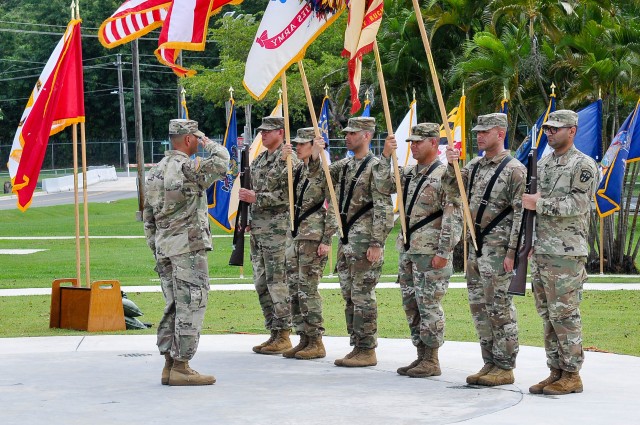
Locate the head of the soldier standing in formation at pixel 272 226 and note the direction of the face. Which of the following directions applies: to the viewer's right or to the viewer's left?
to the viewer's left

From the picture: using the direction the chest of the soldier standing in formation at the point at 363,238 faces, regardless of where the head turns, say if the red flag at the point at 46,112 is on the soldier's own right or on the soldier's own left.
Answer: on the soldier's own right

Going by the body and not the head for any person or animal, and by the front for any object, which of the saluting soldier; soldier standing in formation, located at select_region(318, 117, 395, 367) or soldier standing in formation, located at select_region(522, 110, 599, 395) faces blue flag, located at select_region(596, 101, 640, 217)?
the saluting soldier

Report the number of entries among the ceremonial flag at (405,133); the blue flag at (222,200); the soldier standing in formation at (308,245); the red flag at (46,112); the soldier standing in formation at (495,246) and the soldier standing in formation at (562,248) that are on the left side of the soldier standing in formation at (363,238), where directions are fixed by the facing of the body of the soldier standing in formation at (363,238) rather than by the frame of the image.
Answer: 2

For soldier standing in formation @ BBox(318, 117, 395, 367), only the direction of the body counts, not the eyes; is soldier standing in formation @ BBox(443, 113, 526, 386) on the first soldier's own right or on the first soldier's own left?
on the first soldier's own left

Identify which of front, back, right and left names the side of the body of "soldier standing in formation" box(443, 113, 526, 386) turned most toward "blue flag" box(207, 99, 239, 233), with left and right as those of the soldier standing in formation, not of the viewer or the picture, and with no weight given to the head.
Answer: right

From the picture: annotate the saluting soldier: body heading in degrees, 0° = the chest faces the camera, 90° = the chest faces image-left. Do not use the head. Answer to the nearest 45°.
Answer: approximately 225°

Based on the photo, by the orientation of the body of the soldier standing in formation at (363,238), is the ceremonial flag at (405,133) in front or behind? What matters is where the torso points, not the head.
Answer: behind

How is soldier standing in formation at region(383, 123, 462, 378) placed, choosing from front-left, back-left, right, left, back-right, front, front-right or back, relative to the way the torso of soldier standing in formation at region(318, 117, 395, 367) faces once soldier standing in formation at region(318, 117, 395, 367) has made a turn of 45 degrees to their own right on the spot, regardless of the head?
back-left

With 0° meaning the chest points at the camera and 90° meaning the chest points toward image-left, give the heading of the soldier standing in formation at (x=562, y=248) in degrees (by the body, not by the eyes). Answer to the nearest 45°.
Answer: approximately 45°

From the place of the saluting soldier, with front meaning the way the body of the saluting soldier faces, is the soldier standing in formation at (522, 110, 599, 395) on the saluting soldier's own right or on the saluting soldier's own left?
on the saluting soldier's own right

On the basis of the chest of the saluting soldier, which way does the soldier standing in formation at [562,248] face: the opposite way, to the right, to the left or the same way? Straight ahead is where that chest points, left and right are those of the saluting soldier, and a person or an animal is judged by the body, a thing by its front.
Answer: the opposite way

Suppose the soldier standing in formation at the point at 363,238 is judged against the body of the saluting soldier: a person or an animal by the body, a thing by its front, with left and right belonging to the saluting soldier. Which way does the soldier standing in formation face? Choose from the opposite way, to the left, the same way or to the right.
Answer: the opposite way
